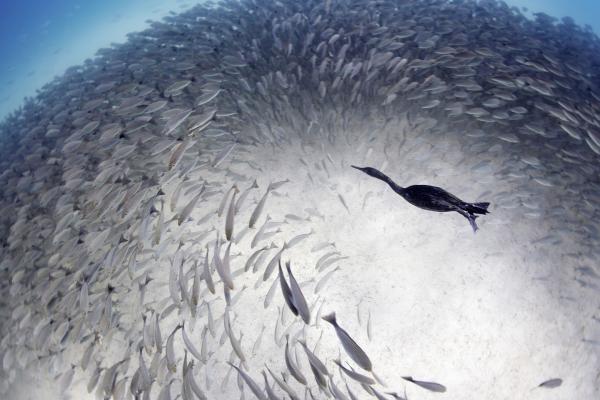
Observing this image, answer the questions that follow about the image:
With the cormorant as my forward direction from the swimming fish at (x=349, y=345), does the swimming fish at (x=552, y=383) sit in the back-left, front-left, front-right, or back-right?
front-right

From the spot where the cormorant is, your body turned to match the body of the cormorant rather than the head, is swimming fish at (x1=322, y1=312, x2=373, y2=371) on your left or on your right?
on your left

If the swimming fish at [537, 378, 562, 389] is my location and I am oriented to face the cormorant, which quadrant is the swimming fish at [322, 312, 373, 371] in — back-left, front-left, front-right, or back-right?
front-left

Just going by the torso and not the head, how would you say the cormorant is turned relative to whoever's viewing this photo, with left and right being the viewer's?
facing to the left of the viewer
